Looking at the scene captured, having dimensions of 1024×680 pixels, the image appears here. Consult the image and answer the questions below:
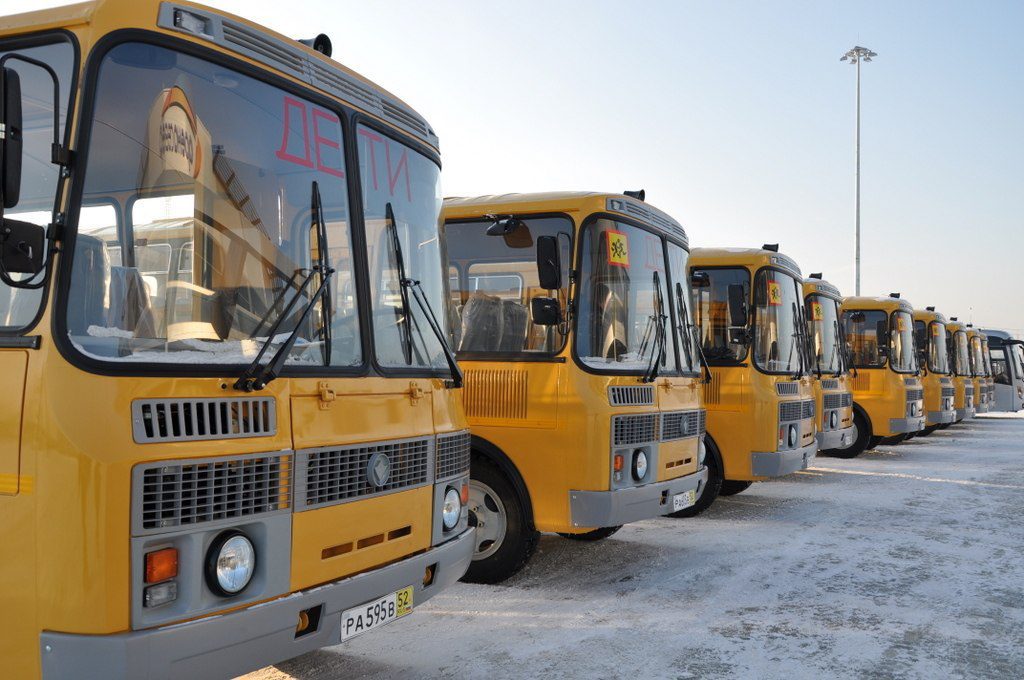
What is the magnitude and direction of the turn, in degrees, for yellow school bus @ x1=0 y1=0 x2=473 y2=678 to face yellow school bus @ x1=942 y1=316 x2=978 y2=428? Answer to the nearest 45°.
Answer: approximately 90° to its left

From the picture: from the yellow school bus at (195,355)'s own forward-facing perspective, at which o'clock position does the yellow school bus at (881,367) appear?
the yellow school bus at (881,367) is roughly at 9 o'clock from the yellow school bus at (195,355).

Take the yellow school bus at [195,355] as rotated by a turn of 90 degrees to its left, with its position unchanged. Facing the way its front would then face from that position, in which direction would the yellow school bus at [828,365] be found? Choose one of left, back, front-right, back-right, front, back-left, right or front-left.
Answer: front

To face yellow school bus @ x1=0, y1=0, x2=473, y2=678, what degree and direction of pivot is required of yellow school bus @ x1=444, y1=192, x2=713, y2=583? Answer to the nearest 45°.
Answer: approximately 45° to its right

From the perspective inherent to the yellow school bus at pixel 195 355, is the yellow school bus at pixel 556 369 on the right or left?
on its left

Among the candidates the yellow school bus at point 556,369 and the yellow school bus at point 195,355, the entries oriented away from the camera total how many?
0

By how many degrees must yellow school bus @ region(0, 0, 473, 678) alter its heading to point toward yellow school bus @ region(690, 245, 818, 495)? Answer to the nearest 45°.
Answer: approximately 90° to its left

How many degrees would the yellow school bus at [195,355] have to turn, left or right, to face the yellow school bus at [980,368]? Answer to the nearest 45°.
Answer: approximately 90° to its left

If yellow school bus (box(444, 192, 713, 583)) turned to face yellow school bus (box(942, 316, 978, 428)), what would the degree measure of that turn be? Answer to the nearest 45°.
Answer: approximately 90° to its left

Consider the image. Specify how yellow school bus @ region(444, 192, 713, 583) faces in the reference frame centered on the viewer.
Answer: facing the viewer and to the right of the viewer

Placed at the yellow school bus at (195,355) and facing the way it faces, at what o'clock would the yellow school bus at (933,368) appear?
the yellow school bus at (933,368) is roughly at 9 o'clock from the yellow school bus at (195,355).
